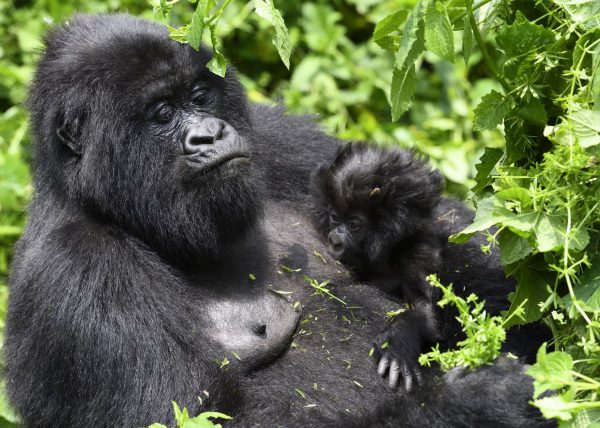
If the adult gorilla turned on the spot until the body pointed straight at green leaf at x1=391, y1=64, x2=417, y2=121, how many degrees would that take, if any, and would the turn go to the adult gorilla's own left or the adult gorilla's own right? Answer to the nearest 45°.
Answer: approximately 45° to the adult gorilla's own left

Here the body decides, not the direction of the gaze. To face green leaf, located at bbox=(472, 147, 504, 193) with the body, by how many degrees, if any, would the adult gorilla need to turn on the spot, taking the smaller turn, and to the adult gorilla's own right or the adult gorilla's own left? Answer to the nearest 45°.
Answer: approximately 45° to the adult gorilla's own left

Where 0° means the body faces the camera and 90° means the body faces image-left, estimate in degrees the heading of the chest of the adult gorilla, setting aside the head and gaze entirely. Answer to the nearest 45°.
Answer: approximately 315°

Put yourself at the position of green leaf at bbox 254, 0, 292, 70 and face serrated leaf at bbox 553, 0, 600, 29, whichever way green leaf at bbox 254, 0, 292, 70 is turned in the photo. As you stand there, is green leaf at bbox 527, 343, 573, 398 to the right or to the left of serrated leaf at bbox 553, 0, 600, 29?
right

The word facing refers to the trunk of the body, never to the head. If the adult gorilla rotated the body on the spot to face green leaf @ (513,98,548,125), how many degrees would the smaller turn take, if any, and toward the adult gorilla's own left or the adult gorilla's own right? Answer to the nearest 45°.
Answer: approximately 45° to the adult gorilla's own left
